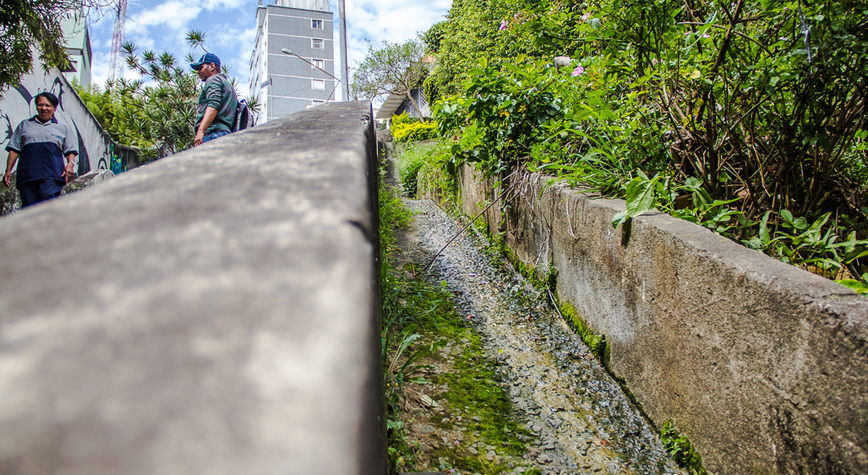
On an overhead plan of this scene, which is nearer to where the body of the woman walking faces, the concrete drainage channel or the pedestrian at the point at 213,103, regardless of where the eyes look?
the concrete drainage channel

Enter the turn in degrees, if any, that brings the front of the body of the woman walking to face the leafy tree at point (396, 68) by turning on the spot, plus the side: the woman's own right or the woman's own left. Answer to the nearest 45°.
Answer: approximately 135° to the woman's own left

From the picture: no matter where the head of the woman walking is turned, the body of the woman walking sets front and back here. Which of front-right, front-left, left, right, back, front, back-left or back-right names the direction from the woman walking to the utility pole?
back-left

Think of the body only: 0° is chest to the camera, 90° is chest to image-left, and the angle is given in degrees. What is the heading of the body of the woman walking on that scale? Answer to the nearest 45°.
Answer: approximately 0°

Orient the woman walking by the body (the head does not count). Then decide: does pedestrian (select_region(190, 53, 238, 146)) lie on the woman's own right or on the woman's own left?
on the woman's own left

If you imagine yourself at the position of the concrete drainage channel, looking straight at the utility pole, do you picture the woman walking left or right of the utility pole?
left

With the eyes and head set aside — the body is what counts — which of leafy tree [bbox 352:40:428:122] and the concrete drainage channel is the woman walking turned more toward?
the concrete drainage channel

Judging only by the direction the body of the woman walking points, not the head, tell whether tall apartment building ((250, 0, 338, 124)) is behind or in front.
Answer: behind

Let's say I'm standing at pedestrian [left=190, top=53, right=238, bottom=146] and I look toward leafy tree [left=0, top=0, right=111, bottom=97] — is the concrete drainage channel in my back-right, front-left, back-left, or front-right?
back-left
